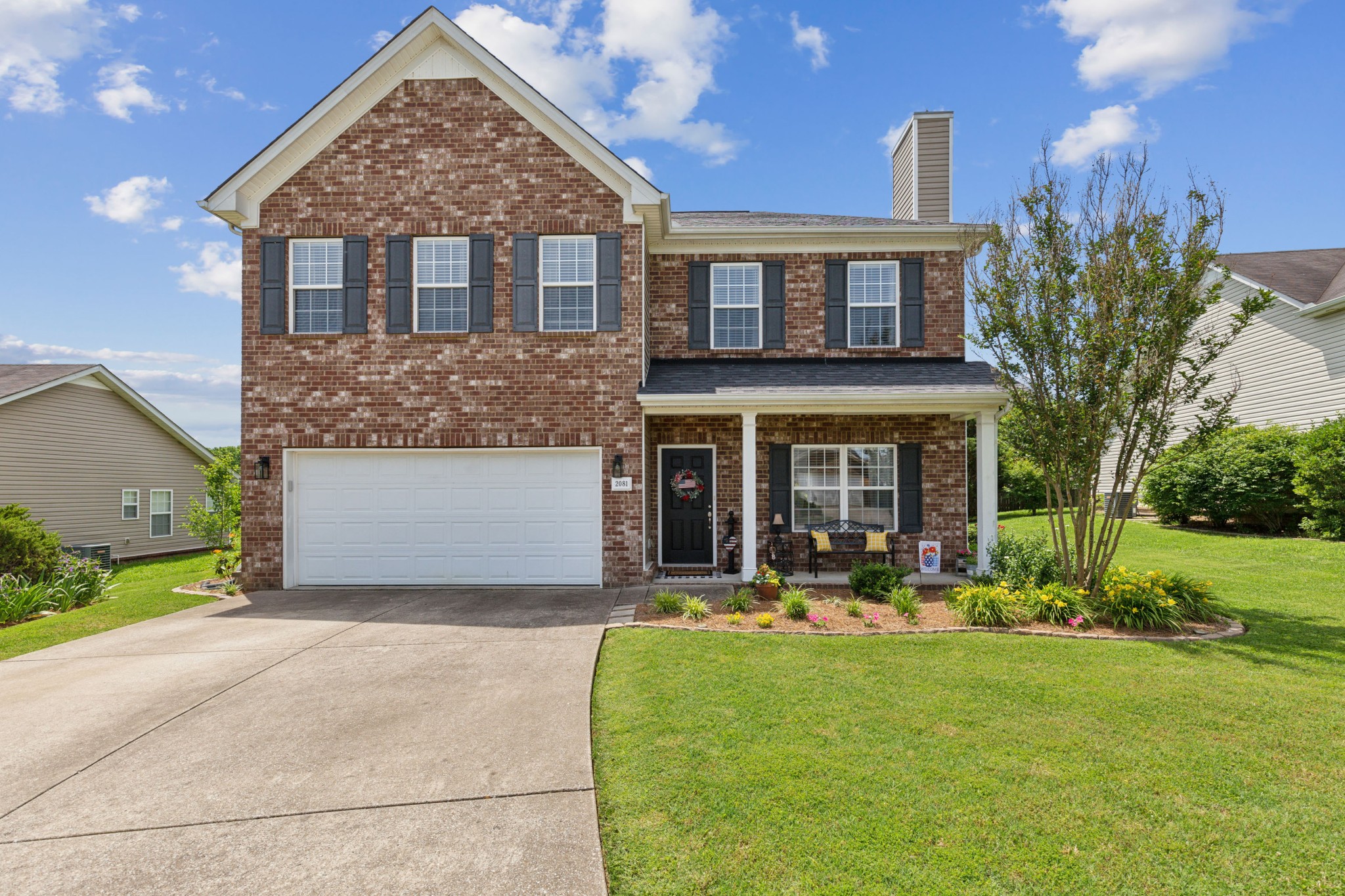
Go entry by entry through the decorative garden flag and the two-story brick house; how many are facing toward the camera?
2

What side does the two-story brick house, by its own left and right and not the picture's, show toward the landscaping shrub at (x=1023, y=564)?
left

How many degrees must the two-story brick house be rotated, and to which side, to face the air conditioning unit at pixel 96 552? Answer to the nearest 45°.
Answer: approximately 135° to its right

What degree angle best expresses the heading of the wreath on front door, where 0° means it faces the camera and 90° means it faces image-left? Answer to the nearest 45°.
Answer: approximately 0°

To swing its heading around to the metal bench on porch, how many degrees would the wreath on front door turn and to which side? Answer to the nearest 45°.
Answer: approximately 90° to its left

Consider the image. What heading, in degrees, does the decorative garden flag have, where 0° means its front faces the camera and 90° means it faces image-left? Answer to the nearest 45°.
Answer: approximately 0°
